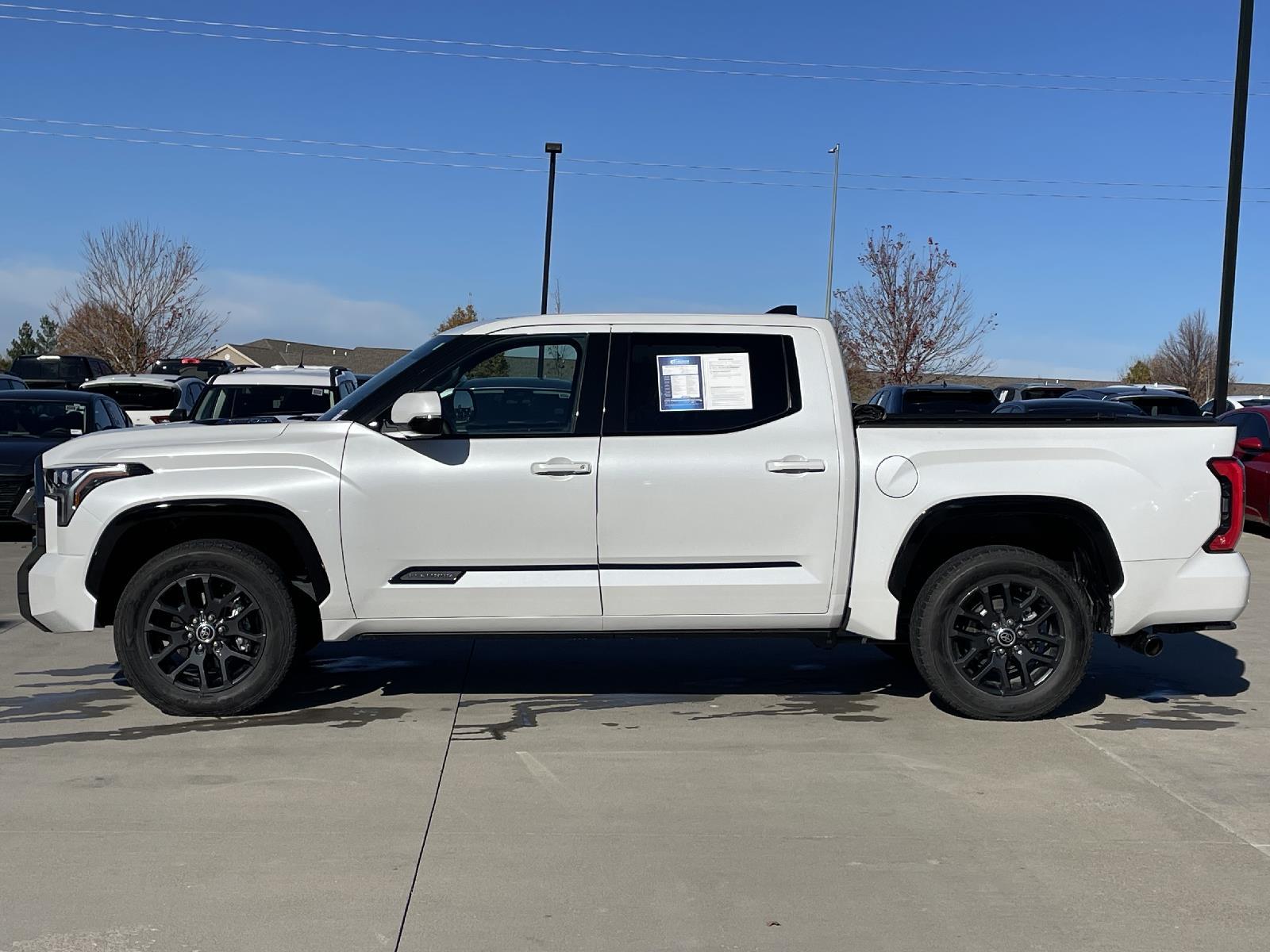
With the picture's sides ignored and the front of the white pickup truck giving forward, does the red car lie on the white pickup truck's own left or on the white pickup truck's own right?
on the white pickup truck's own right

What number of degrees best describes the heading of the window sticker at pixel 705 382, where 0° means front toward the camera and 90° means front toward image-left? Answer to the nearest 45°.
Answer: approximately 0°

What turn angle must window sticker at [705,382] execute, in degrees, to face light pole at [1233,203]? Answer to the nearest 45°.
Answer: approximately 135° to its left

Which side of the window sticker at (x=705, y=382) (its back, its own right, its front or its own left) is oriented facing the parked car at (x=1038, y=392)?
back

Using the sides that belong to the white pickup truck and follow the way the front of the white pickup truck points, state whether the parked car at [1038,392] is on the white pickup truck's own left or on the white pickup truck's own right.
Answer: on the white pickup truck's own right

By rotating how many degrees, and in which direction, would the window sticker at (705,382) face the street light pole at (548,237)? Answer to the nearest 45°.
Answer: approximately 180°

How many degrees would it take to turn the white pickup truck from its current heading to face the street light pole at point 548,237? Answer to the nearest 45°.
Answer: approximately 90° to its right

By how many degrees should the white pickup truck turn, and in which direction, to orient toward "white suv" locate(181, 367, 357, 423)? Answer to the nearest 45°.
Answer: approximately 45° to its right

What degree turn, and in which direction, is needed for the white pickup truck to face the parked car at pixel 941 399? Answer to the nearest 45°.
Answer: approximately 90° to its right

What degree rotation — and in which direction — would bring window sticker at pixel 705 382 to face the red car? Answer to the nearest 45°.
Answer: approximately 135° to its left

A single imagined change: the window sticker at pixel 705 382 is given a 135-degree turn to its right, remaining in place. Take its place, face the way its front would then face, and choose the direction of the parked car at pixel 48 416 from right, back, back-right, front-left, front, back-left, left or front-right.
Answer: front

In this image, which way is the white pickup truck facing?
to the viewer's left

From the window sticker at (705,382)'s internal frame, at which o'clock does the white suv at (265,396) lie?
The white suv is roughly at 5 o'clock from the window sticker.
